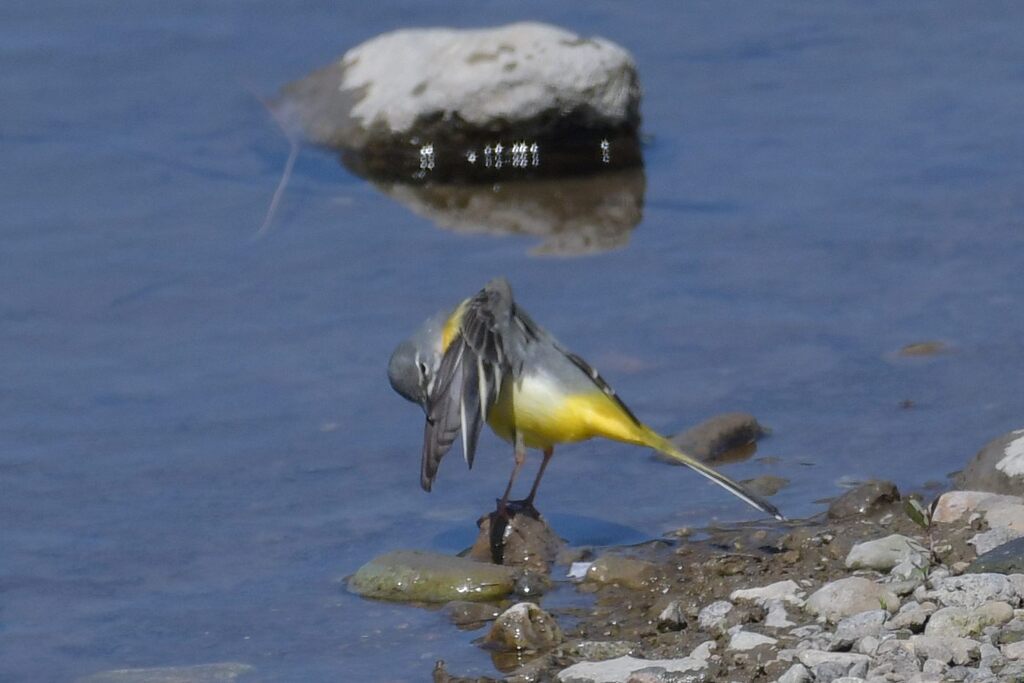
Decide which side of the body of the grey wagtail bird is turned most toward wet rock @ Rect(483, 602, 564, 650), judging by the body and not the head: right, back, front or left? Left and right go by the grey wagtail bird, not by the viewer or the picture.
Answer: left

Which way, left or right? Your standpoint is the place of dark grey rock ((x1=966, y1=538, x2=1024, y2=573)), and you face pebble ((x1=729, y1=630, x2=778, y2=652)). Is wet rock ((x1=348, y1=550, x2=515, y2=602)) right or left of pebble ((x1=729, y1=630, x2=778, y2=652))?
right

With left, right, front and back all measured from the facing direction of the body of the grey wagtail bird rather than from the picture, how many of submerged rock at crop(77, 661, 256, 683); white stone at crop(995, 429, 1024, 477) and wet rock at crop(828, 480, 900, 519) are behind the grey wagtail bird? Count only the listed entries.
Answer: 2

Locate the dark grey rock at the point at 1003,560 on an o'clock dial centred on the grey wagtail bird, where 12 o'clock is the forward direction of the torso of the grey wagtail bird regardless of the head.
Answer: The dark grey rock is roughly at 7 o'clock from the grey wagtail bird.

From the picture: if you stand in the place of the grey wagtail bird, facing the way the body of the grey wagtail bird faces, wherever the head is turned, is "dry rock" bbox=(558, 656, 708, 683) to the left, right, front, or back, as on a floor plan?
left

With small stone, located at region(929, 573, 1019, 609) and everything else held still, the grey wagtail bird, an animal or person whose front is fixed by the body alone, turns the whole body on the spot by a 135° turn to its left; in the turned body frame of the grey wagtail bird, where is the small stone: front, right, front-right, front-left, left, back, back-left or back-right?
front

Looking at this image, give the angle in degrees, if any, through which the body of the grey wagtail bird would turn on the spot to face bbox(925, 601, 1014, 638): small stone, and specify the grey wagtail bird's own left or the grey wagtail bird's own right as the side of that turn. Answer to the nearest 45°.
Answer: approximately 135° to the grey wagtail bird's own left

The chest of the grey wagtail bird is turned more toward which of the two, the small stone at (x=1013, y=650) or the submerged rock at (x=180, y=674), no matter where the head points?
the submerged rock

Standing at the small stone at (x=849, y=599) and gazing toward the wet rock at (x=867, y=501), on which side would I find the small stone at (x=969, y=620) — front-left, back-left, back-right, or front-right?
back-right

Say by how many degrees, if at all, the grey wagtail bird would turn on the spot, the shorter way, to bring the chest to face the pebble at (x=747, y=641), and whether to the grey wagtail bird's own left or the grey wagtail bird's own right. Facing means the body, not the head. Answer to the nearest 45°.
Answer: approximately 135° to the grey wagtail bird's own left

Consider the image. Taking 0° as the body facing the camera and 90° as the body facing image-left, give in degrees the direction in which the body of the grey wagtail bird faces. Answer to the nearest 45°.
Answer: approximately 90°

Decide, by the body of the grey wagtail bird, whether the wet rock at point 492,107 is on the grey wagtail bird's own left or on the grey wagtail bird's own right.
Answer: on the grey wagtail bird's own right
